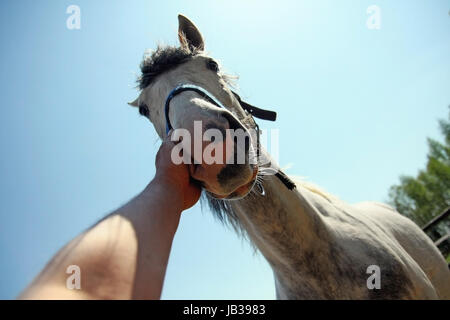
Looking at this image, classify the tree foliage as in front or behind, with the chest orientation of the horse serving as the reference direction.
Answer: behind

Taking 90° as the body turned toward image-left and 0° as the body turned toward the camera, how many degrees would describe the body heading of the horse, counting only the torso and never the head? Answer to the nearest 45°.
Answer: approximately 45°
